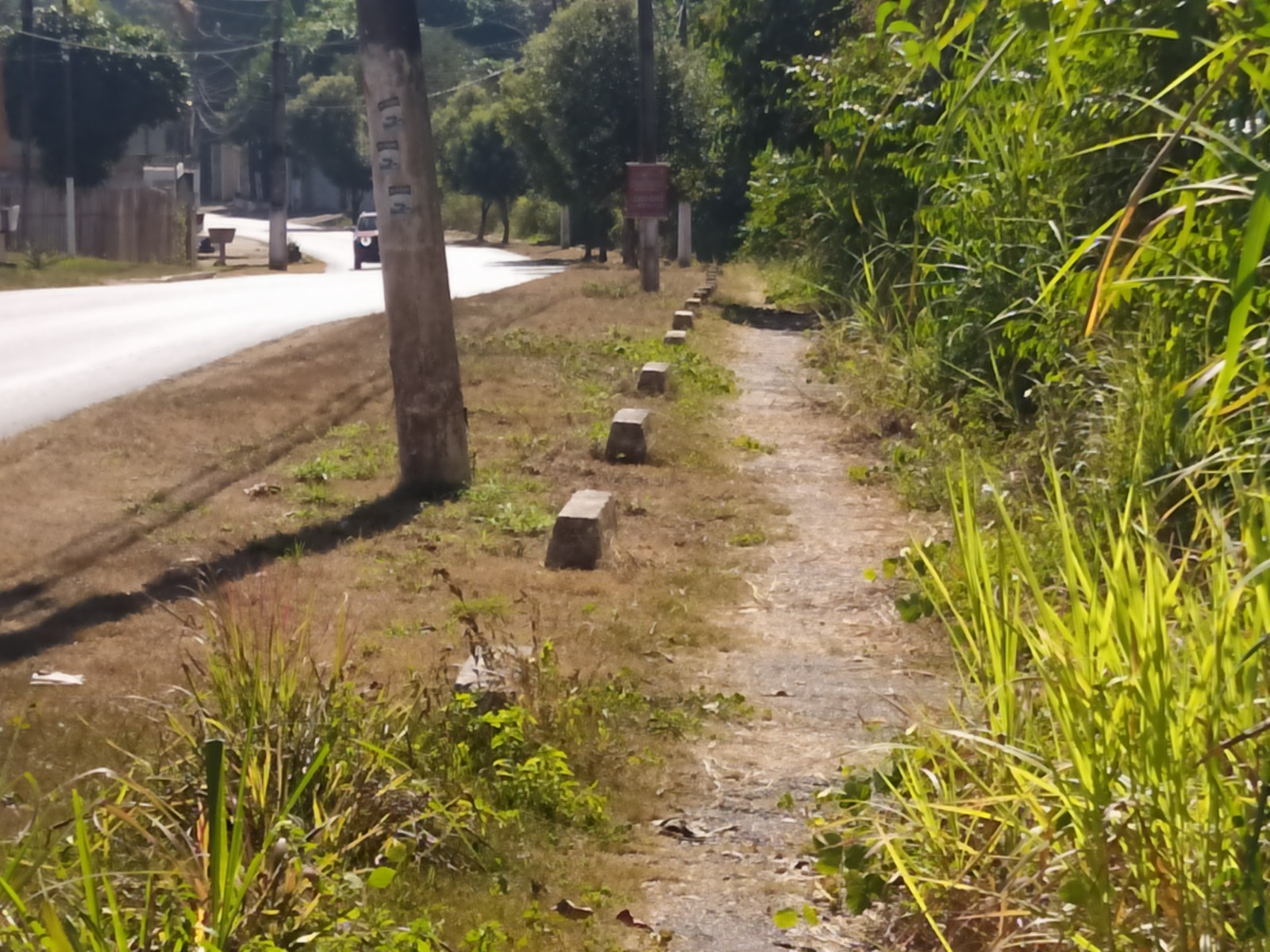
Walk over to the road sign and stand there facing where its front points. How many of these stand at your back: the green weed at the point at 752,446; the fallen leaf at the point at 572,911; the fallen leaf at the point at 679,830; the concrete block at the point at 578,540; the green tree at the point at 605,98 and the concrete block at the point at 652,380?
1

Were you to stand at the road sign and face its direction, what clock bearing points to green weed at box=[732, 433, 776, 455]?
The green weed is roughly at 12 o'clock from the road sign.

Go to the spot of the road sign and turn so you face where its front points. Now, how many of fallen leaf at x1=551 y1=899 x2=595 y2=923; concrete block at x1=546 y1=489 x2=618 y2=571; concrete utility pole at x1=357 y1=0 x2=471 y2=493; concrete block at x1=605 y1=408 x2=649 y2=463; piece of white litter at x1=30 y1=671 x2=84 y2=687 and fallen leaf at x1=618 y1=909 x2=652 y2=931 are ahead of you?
6

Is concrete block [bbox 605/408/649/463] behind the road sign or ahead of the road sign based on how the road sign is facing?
ahead

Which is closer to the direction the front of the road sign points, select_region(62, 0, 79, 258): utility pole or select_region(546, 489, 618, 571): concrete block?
the concrete block

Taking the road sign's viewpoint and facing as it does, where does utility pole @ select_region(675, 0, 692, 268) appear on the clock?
The utility pole is roughly at 6 o'clock from the road sign.

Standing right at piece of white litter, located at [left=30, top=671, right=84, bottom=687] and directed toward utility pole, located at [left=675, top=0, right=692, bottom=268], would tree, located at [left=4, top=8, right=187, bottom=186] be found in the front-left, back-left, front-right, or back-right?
front-left

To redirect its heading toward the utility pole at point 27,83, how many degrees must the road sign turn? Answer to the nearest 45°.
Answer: approximately 135° to its right

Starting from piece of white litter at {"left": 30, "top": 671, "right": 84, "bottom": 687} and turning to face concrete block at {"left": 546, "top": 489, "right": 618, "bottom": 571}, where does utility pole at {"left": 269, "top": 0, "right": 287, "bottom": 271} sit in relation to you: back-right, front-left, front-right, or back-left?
front-left

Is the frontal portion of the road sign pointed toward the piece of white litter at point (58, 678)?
yes

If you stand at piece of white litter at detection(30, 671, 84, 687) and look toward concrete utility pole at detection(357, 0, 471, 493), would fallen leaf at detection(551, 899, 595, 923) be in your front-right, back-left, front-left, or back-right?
back-right

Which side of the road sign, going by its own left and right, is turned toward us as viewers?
front

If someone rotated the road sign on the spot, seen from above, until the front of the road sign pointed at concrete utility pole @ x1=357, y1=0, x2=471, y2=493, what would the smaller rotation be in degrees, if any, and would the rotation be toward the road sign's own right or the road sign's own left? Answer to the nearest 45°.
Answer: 0° — it already faces it

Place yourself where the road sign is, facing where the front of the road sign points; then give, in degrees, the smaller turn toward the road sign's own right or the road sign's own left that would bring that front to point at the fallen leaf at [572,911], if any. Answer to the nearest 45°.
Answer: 0° — it already faces it

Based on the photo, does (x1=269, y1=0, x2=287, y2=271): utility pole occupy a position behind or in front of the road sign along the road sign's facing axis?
behind

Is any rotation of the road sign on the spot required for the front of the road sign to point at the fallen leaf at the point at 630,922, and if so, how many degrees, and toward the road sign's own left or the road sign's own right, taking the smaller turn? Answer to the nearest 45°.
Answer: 0° — it already faces it
